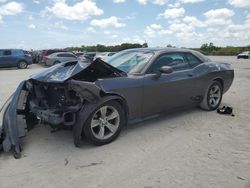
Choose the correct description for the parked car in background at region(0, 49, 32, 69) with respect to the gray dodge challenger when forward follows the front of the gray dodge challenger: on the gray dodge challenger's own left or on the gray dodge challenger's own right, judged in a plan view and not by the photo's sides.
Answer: on the gray dodge challenger's own right

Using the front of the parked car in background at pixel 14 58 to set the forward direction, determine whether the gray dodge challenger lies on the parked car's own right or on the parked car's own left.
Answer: on the parked car's own left

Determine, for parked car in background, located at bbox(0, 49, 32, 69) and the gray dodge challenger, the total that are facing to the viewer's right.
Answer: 0

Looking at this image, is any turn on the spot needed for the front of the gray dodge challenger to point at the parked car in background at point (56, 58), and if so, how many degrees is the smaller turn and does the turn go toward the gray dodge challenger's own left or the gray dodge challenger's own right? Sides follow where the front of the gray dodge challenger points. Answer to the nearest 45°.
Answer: approximately 135° to the gray dodge challenger's own right

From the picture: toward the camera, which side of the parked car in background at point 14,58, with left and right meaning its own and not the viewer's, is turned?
left

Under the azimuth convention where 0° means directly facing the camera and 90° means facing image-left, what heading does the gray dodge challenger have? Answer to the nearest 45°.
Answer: approximately 45°

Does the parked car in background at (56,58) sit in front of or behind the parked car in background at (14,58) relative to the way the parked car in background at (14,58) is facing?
behind
